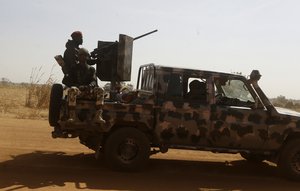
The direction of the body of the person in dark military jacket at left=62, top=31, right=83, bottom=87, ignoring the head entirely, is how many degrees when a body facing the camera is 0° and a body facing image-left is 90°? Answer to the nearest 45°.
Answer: approximately 270°

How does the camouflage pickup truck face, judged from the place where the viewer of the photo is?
facing to the right of the viewer
